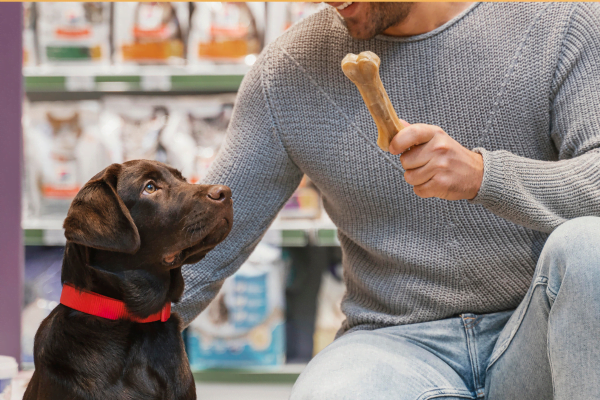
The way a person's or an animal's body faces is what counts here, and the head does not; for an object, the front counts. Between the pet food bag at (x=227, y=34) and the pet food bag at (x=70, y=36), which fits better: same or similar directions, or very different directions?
same or similar directions

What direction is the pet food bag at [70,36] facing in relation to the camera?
toward the camera

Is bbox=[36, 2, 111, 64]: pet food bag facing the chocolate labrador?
yes

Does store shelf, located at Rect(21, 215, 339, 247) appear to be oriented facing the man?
yes

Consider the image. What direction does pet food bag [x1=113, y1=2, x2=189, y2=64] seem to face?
toward the camera

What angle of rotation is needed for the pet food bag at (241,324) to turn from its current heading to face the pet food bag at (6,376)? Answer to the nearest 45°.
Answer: approximately 45° to its right

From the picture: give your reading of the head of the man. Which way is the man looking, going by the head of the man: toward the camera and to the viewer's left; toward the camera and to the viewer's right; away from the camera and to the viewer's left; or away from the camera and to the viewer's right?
toward the camera and to the viewer's left

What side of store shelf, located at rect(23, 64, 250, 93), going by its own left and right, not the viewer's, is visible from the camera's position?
front

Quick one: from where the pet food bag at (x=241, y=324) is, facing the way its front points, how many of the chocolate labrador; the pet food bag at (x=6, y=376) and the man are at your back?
0
